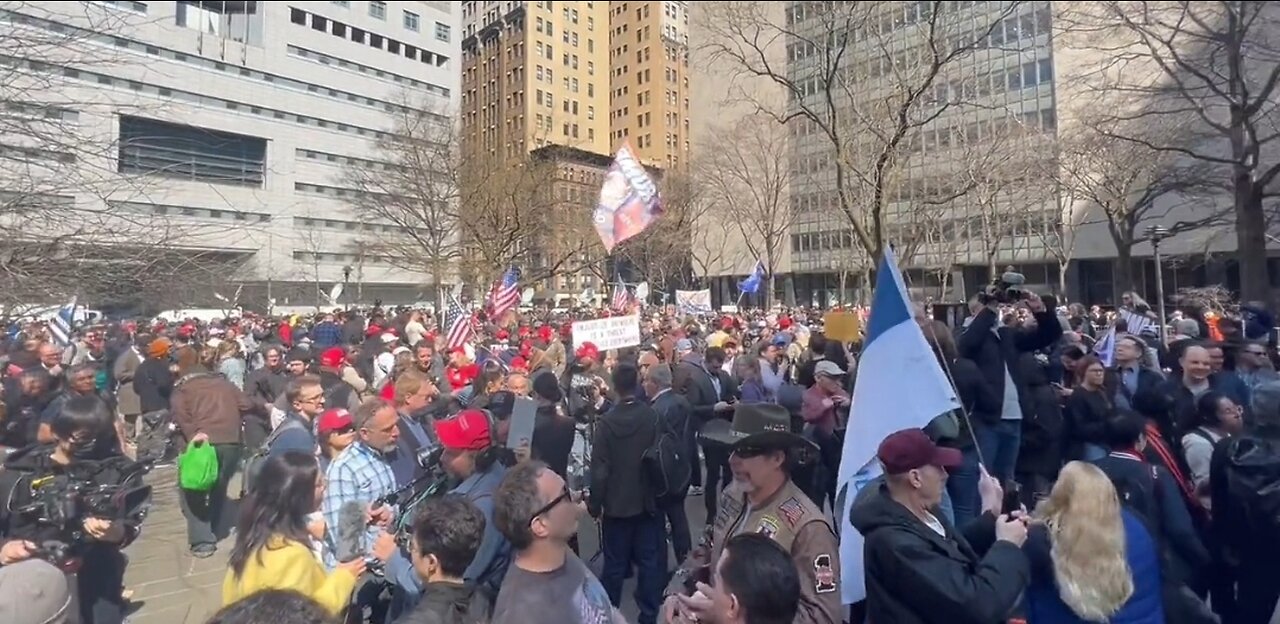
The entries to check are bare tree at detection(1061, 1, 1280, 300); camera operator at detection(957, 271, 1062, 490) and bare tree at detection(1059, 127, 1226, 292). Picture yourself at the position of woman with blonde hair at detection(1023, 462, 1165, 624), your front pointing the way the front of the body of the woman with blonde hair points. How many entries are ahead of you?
3

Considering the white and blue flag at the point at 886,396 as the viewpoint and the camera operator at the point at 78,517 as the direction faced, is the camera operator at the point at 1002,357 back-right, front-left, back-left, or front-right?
back-right

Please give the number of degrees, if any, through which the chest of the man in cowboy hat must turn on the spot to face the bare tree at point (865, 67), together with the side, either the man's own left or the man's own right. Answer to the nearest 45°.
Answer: approximately 135° to the man's own right

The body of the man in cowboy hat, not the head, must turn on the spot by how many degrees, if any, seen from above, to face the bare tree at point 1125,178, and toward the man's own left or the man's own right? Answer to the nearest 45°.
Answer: approximately 180°

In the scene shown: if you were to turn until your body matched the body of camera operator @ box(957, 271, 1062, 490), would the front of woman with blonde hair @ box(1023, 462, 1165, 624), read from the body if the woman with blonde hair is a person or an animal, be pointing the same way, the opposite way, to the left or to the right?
the opposite way

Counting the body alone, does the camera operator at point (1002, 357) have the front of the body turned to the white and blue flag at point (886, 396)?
yes

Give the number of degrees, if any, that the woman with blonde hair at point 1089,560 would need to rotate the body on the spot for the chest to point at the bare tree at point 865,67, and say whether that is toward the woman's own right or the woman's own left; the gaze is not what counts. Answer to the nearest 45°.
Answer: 0° — they already face it

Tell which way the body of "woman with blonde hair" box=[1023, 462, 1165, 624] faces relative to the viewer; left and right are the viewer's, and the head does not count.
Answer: facing away from the viewer

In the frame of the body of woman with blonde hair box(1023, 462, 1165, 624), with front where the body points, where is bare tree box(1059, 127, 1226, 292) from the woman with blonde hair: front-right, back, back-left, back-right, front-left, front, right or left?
front

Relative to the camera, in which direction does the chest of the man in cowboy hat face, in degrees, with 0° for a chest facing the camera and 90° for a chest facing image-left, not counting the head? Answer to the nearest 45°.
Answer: approximately 45°

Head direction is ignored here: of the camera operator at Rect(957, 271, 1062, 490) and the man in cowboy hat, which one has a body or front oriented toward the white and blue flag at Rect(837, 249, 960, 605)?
the camera operator

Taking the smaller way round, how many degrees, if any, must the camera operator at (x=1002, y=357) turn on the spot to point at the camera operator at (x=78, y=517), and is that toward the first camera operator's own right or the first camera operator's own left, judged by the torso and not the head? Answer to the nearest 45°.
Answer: approximately 45° to the first camera operator's own right

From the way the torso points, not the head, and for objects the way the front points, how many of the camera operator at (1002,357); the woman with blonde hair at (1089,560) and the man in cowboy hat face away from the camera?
1

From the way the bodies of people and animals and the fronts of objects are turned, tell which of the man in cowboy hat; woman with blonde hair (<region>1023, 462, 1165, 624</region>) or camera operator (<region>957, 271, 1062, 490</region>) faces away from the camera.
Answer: the woman with blonde hair

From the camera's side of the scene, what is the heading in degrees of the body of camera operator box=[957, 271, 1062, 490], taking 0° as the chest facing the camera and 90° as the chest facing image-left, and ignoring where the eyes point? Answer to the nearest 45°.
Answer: approximately 0°

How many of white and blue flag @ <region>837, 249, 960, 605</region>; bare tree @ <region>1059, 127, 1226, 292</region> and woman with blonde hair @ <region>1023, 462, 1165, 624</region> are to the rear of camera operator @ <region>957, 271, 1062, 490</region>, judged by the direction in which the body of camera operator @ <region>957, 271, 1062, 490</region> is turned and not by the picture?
1
